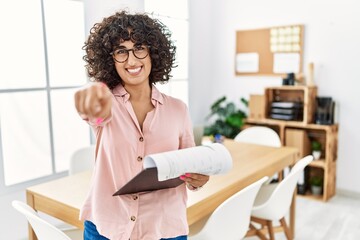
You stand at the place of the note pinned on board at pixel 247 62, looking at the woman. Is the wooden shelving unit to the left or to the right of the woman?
left

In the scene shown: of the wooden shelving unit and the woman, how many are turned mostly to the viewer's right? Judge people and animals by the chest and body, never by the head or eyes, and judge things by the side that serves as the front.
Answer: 0

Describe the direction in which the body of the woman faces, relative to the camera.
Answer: toward the camera

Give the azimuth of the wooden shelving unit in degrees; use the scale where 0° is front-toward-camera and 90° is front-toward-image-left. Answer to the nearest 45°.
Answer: approximately 45°

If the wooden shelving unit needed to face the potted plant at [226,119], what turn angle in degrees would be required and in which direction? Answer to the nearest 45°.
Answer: approximately 45° to its right

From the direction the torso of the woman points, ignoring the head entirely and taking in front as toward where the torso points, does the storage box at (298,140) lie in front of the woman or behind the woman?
behind

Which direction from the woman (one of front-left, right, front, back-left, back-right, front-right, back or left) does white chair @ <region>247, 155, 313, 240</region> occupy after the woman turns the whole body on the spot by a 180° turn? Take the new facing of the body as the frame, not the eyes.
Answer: front-right

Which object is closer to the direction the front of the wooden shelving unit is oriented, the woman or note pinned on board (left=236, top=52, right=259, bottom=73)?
the woman

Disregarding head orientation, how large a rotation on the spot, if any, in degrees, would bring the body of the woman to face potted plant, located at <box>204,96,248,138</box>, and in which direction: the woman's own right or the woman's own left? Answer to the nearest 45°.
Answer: approximately 180°
